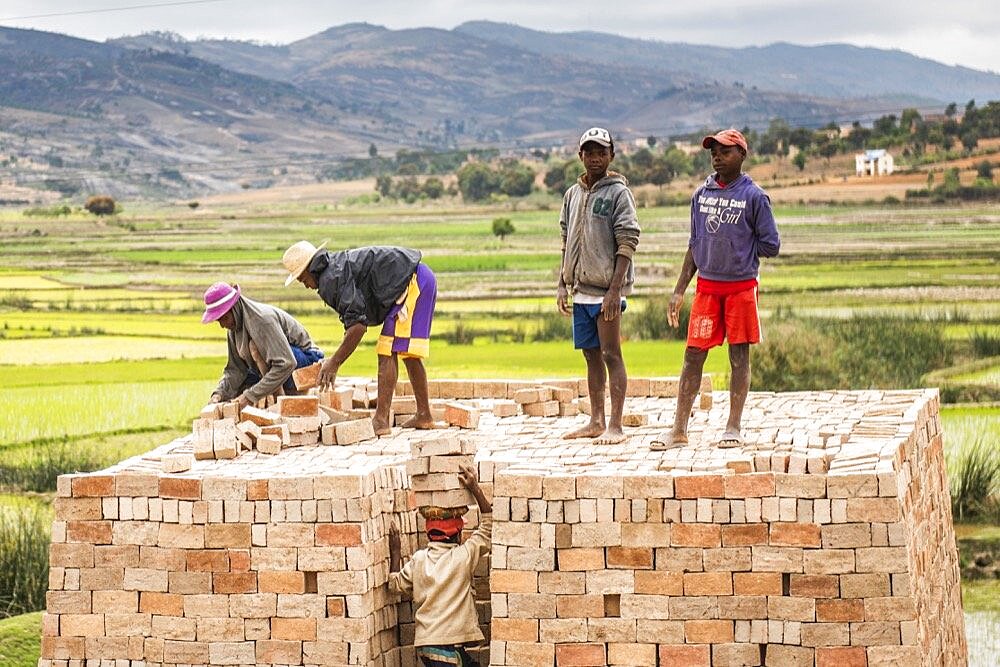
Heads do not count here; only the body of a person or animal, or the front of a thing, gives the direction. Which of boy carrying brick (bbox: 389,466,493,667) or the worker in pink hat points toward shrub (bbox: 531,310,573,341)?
the boy carrying brick

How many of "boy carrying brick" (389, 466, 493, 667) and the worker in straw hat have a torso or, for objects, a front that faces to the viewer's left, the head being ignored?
1

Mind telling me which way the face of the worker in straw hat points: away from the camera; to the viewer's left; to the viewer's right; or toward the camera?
to the viewer's left

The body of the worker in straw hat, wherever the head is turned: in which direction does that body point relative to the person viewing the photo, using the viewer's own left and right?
facing to the left of the viewer

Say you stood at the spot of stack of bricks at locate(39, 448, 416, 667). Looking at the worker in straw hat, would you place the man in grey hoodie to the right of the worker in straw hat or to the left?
right

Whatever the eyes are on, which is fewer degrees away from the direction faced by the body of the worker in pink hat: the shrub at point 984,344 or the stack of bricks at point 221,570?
the stack of bricks

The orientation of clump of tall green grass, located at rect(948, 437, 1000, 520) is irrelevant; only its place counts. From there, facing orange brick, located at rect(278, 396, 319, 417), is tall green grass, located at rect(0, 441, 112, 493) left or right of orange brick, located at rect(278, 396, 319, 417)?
right

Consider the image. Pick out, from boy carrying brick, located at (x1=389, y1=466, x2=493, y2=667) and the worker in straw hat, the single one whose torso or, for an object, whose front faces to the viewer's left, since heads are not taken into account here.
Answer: the worker in straw hat

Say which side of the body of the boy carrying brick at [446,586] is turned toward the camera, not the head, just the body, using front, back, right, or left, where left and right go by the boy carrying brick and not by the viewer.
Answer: back

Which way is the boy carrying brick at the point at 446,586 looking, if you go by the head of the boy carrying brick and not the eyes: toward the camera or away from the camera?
away from the camera

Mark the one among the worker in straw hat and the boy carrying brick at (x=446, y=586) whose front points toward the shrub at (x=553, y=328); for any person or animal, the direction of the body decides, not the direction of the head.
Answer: the boy carrying brick

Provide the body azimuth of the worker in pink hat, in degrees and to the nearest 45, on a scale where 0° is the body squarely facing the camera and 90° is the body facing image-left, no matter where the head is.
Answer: approximately 45°
